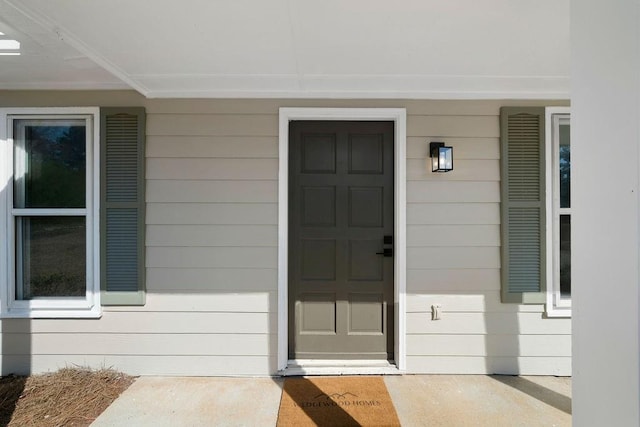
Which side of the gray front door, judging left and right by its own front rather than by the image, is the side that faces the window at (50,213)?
right

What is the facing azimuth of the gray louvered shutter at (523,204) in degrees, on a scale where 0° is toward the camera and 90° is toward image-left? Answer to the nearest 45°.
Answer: approximately 0°

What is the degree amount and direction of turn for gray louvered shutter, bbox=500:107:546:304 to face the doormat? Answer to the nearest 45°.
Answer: approximately 45° to its right

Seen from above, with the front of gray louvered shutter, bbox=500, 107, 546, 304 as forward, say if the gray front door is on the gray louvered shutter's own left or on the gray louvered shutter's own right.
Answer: on the gray louvered shutter's own right

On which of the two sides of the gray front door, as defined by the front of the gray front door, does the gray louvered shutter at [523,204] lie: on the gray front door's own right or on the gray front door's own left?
on the gray front door's own left

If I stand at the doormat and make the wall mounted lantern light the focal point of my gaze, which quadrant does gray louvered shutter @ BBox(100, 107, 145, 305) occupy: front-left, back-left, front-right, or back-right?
back-left
